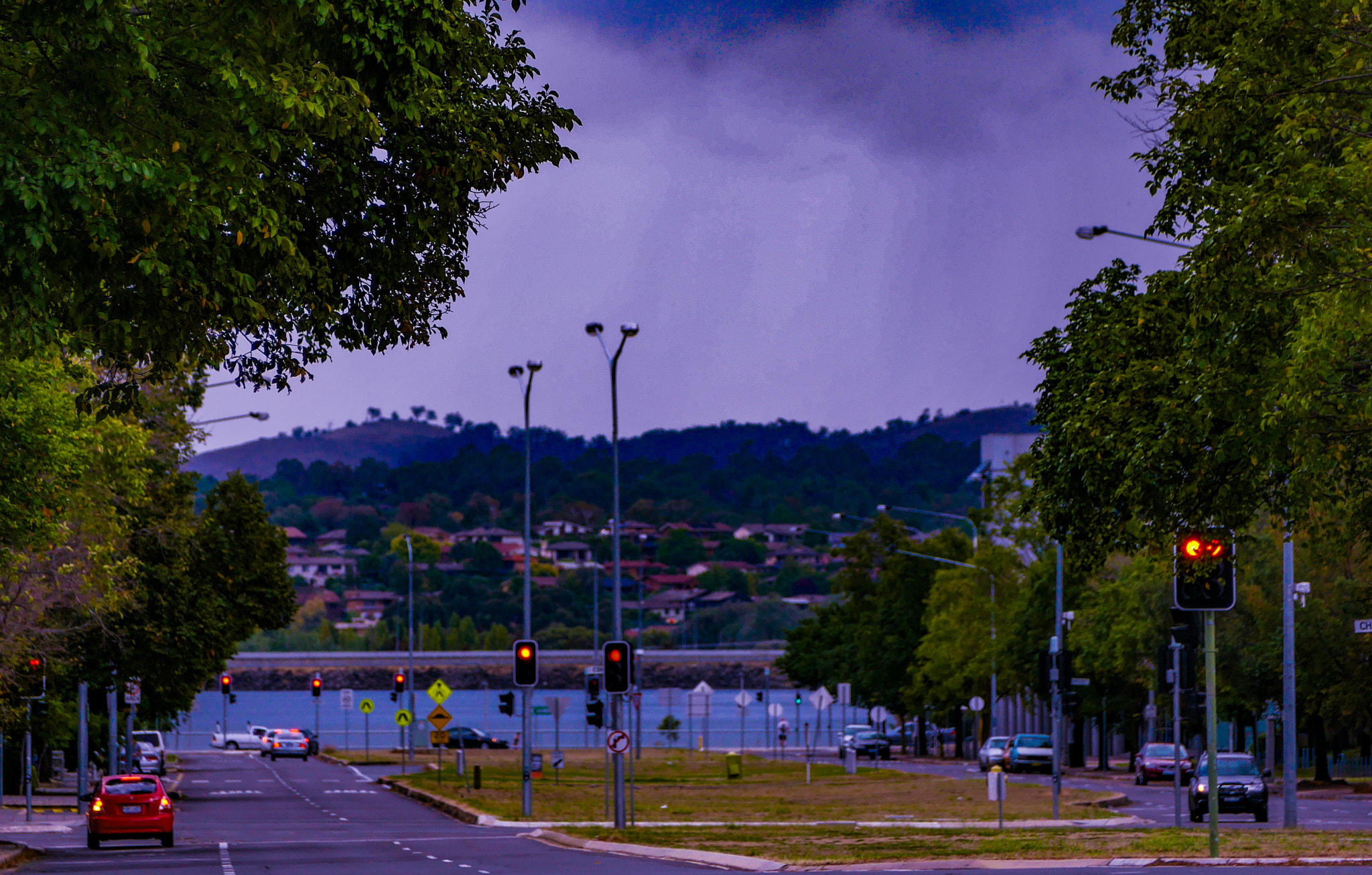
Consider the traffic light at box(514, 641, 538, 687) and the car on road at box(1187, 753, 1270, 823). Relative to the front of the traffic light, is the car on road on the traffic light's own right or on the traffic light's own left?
on the traffic light's own left

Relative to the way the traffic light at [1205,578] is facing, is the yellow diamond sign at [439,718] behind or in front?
behind

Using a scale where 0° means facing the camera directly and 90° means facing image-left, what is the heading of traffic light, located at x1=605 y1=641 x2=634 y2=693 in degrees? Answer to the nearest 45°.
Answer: approximately 0°

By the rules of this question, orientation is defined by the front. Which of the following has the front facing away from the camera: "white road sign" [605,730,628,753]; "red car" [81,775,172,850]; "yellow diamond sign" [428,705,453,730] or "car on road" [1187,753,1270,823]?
the red car

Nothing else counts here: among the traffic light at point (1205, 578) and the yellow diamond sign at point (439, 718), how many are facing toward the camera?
2

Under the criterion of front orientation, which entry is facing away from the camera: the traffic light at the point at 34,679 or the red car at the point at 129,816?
the red car

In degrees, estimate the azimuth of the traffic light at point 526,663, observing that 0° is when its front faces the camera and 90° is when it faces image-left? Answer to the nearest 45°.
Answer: approximately 0°
